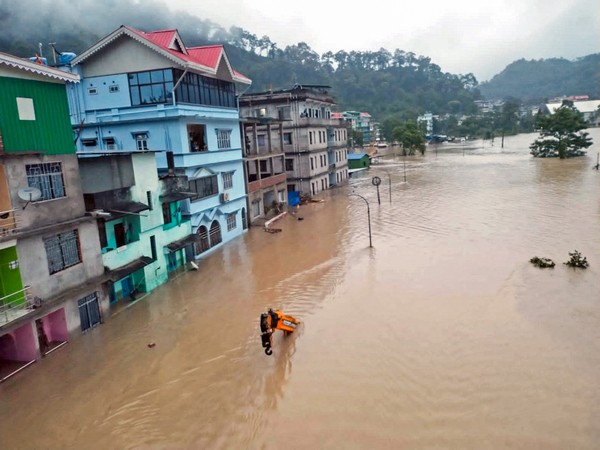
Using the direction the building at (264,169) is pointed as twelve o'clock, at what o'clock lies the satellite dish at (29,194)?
The satellite dish is roughly at 2 o'clock from the building.

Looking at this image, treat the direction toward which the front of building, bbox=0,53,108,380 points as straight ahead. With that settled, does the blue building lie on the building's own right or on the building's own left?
on the building's own left

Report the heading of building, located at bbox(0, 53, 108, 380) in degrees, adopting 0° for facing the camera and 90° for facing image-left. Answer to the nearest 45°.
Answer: approximately 315°

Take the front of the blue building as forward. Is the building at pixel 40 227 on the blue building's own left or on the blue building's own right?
on the blue building's own right

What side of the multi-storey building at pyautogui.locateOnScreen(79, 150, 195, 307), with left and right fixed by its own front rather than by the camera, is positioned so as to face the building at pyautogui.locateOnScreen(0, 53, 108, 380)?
right

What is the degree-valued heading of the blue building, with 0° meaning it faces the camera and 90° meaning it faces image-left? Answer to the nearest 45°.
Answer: approximately 315°

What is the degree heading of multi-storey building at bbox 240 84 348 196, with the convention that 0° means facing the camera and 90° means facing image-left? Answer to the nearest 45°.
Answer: approximately 315°

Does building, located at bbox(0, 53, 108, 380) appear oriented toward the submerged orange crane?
yes

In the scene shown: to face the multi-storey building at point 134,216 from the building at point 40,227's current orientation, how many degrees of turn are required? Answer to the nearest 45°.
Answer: approximately 90° to its left

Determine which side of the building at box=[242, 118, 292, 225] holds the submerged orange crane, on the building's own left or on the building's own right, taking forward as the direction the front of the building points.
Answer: on the building's own right
